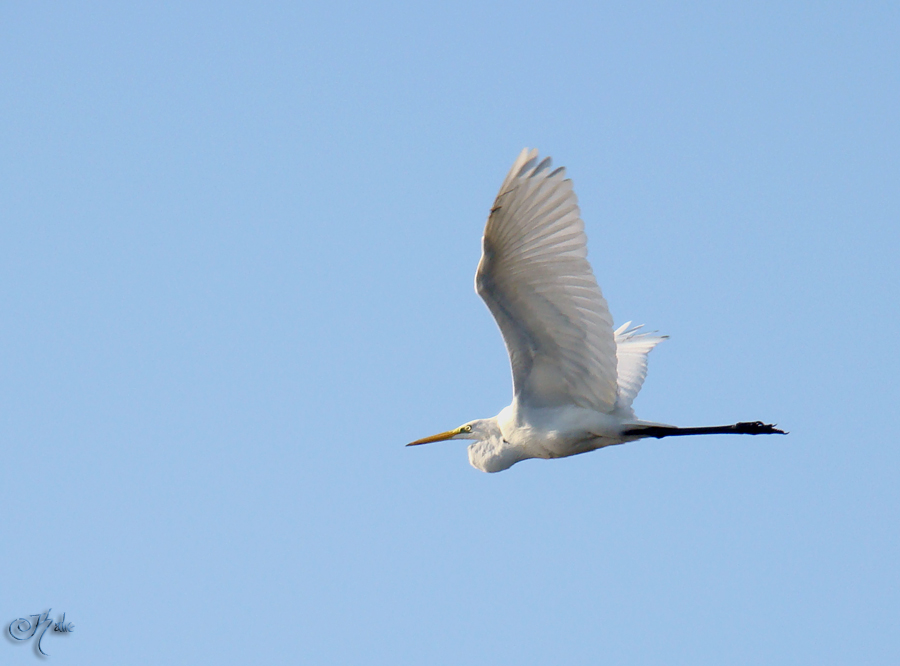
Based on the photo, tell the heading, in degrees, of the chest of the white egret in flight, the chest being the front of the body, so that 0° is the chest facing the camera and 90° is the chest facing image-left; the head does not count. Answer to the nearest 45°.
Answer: approximately 90°
